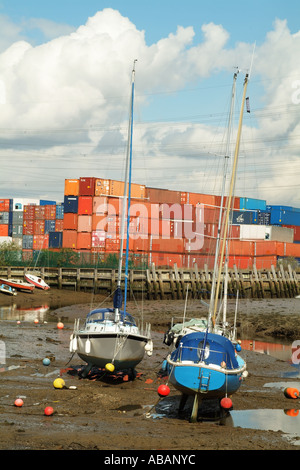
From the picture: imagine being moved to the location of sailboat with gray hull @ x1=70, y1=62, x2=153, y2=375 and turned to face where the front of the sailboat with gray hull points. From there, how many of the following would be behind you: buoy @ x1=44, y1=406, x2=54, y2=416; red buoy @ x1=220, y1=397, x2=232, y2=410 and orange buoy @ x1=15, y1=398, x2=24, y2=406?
0

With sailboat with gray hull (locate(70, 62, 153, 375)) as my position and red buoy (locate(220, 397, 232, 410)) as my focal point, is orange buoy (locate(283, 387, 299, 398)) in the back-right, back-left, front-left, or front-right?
front-left

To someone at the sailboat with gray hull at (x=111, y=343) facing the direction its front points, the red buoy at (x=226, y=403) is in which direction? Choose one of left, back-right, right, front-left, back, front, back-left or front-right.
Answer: back-right

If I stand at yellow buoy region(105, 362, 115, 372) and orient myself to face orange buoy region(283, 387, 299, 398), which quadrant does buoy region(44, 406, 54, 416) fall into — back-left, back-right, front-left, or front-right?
back-right

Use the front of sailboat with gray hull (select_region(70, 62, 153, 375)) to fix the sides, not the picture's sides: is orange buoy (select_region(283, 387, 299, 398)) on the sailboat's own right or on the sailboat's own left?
on the sailboat's own left

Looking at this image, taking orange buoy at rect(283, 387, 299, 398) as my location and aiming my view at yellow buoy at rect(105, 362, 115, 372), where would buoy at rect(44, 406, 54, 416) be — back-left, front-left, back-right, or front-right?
front-left

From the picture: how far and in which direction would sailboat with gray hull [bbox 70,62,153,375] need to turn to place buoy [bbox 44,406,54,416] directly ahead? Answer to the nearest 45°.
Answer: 0° — it already faces it
